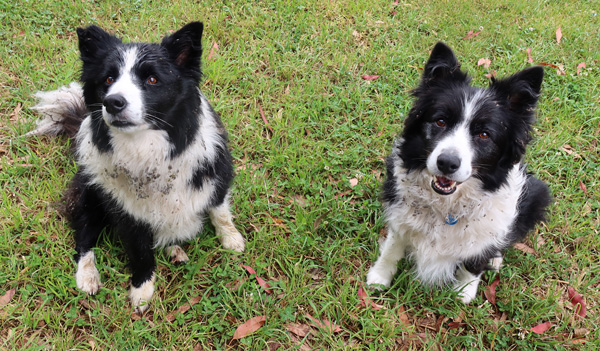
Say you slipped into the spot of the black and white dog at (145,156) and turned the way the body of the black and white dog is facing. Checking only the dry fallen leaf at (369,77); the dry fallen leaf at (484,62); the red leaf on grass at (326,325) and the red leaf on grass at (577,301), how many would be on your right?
0

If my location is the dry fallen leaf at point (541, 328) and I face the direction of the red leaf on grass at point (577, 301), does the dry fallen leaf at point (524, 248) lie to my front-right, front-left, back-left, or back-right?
front-left

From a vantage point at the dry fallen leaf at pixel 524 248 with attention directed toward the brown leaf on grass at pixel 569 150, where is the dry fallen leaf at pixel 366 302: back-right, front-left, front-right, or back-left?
back-left

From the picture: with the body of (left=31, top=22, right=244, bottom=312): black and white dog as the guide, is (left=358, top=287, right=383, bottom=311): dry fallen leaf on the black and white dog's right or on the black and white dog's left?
on the black and white dog's left

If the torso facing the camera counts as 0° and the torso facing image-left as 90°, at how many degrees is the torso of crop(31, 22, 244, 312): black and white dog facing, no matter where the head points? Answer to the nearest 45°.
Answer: approximately 0°

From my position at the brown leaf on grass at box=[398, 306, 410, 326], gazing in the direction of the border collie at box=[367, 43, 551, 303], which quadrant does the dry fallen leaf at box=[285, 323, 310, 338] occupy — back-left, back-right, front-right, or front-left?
back-left

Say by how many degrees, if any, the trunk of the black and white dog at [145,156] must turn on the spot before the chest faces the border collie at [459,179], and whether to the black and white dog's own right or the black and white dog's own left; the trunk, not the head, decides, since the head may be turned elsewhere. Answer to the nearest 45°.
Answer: approximately 90° to the black and white dog's own left

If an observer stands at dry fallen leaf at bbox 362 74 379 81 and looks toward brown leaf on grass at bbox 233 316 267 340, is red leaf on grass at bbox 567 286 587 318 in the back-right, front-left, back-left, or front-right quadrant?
front-left

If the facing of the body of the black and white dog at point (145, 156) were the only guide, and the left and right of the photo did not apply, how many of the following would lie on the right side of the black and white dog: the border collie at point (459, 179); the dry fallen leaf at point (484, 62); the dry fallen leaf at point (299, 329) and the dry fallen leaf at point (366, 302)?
0

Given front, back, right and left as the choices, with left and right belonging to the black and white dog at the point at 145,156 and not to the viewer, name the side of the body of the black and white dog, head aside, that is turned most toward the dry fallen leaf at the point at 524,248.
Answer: left

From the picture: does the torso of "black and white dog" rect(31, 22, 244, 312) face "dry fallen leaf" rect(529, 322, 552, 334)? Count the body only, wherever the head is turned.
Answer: no

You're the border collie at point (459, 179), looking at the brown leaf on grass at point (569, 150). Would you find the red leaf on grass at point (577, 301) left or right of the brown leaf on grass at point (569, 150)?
right

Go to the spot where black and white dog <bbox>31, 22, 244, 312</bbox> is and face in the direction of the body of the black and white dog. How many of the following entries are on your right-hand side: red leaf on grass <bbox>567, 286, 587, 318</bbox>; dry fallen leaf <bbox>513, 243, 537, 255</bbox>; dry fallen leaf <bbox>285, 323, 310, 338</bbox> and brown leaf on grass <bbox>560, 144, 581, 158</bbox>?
0

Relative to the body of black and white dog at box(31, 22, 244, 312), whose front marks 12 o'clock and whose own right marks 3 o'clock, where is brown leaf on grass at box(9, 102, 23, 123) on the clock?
The brown leaf on grass is roughly at 5 o'clock from the black and white dog.

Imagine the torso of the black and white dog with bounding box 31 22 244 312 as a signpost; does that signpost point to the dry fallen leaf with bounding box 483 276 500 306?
no

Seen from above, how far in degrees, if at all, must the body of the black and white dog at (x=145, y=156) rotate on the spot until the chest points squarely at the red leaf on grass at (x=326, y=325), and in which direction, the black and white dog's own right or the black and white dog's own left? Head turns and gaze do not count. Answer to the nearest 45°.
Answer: approximately 45° to the black and white dog's own left

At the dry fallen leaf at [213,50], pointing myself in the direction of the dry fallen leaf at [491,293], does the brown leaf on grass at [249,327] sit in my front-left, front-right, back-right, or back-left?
front-right

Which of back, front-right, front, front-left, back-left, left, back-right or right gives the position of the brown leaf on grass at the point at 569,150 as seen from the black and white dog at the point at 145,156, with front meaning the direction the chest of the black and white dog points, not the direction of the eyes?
left
